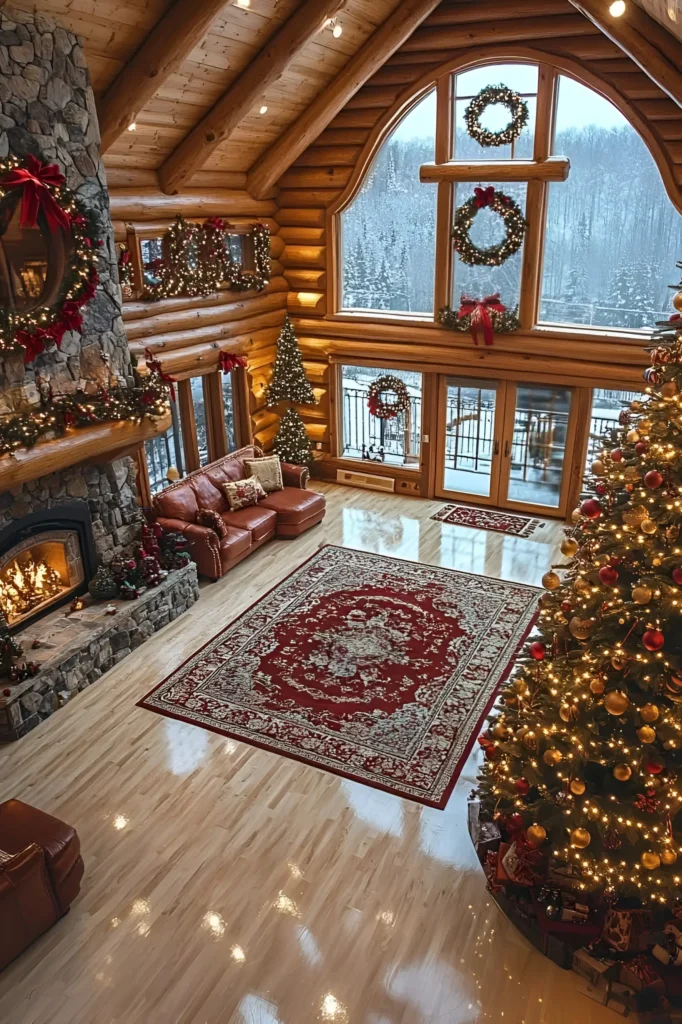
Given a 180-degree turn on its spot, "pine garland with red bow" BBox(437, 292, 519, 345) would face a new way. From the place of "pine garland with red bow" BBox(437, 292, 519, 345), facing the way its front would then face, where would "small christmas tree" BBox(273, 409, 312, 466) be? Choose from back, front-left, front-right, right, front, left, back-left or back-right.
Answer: left

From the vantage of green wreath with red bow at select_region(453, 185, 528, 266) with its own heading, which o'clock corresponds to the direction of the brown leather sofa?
The brown leather sofa is roughly at 2 o'clock from the green wreath with red bow.

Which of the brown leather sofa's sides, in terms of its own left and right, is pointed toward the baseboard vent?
left

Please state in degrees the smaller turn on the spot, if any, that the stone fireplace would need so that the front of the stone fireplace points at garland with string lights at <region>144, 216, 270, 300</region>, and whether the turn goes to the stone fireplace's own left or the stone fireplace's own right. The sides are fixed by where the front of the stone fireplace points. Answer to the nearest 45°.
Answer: approximately 90° to the stone fireplace's own left

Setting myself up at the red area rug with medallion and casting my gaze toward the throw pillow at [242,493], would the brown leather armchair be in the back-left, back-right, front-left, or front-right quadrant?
back-left

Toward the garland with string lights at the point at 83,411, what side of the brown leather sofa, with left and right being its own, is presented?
right

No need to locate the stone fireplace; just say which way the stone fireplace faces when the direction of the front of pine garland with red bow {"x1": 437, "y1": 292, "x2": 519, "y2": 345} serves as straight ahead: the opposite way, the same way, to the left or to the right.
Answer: to the left

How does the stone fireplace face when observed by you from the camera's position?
facing the viewer and to the right of the viewer

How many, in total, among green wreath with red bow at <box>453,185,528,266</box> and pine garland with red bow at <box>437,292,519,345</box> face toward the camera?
2
